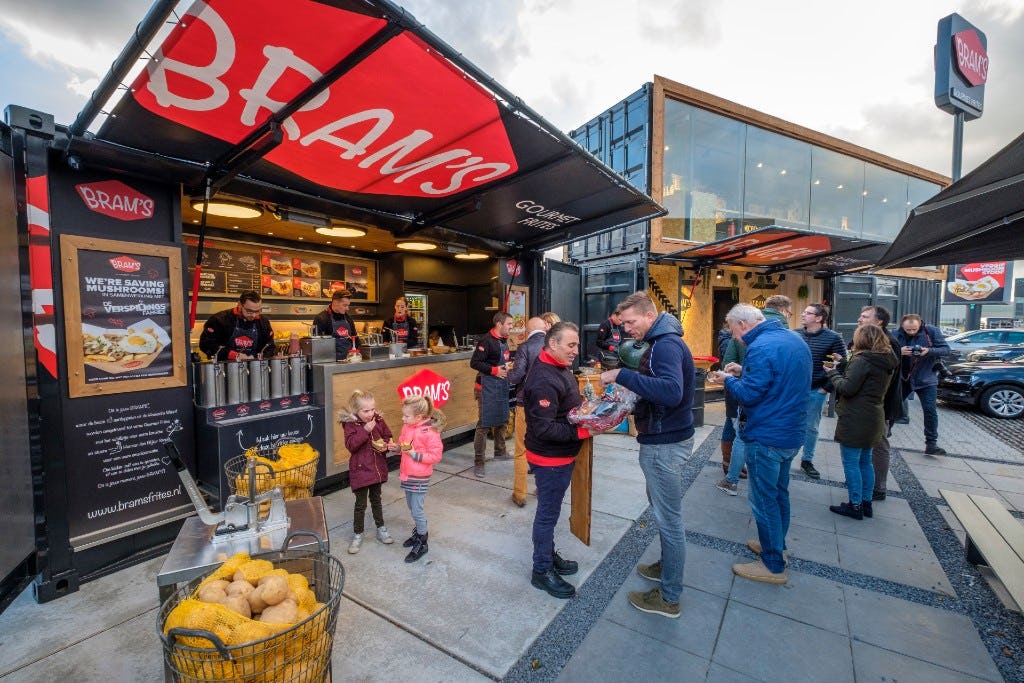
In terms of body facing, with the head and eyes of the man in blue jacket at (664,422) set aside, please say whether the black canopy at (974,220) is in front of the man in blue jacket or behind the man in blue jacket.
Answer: behind

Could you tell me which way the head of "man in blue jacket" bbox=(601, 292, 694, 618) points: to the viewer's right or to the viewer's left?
to the viewer's left

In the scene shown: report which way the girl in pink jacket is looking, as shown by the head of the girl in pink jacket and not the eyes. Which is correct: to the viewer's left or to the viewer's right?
to the viewer's left

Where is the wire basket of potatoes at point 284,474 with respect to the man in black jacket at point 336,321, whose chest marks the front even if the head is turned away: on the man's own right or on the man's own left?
on the man's own right

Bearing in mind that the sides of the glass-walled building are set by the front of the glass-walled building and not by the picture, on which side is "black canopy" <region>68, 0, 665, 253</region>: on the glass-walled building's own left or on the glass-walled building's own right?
on the glass-walled building's own right

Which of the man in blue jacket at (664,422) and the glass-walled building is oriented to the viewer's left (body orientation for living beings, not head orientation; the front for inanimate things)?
the man in blue jacket

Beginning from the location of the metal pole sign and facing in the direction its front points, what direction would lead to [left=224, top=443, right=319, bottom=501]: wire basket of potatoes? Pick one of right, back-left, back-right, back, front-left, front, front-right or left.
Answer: front-right

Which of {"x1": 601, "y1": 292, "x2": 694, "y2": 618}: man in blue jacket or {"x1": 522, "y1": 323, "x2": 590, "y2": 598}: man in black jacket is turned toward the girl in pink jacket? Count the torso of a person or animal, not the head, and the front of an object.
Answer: the man in blue jacket

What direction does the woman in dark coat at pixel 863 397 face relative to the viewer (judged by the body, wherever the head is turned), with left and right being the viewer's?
facing away from the viewer and to the left of the viewer

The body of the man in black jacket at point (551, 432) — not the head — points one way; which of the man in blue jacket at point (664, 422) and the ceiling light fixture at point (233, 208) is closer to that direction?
the man in blue jacket

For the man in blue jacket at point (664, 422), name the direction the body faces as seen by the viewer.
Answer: to the viewer's left
